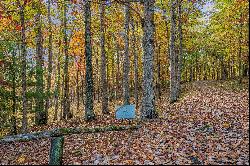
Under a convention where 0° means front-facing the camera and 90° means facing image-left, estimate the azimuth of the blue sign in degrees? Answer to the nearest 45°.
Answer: approximately 0°
